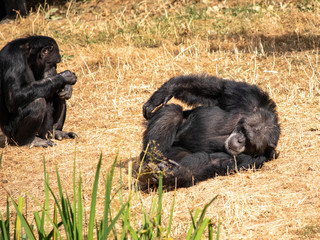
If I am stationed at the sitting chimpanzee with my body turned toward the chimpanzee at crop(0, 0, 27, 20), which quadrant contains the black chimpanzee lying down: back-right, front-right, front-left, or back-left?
back-right

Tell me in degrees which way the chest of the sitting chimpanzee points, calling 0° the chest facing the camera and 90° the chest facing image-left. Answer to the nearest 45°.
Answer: approximately 270°

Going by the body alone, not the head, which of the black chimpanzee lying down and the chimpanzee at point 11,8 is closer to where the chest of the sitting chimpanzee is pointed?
the black chimpanzee lying down

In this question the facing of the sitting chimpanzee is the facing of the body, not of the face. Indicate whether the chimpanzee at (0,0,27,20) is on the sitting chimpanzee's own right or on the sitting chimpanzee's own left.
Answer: on the sitting chimpanzee's own left

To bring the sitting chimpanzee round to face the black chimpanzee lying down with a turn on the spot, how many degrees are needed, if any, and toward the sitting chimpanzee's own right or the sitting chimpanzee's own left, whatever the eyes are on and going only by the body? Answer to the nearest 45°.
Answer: approximately 45° to the sitting chimpanzee's own right
